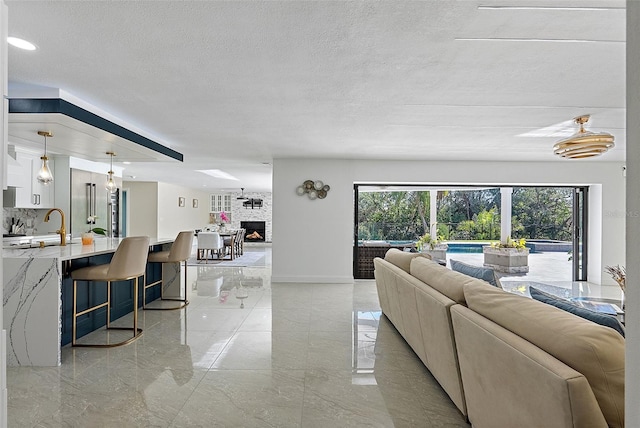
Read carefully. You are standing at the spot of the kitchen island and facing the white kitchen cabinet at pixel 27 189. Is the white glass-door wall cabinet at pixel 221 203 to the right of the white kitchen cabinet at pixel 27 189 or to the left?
right

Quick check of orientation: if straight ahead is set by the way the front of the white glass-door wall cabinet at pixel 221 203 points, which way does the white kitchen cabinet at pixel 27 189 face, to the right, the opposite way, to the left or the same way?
to the left

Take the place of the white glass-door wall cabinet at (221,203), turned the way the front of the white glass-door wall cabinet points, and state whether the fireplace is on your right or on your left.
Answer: on your left

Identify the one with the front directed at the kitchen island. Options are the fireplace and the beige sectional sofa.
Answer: the fireplace

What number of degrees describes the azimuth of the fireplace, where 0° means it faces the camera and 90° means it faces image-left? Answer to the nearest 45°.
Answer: approximately 0°

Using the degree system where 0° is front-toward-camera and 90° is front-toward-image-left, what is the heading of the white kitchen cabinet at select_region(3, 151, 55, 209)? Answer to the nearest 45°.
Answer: approximately 315°

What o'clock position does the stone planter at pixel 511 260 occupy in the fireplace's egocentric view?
The stone planter is roughly at 11 o'clock from the fireplace.

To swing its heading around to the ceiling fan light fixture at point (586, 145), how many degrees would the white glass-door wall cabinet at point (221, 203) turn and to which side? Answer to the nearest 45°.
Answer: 0° — it already faces it

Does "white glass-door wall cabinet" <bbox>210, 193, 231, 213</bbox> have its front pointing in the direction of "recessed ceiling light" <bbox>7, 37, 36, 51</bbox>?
yes

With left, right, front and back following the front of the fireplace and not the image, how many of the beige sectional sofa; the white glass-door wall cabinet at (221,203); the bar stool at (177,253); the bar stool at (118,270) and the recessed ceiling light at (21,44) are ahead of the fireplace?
4

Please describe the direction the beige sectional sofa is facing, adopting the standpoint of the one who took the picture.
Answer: facing away from the viewer and to the right of the viewer

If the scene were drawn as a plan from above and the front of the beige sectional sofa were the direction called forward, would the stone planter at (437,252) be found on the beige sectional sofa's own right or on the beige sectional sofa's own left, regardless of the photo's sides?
on the beige sectional sofa's own left

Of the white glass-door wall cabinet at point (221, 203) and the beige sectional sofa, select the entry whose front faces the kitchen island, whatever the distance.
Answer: the white glass-door wall cabinet

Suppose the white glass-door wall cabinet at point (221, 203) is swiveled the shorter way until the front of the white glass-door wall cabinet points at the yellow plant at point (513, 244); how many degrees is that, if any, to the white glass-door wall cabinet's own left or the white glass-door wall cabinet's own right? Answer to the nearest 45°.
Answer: approximately 45° to the white glass-door wall cabinet's own left

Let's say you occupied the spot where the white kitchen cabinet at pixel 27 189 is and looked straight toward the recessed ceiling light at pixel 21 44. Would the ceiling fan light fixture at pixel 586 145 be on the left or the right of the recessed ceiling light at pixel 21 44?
left
